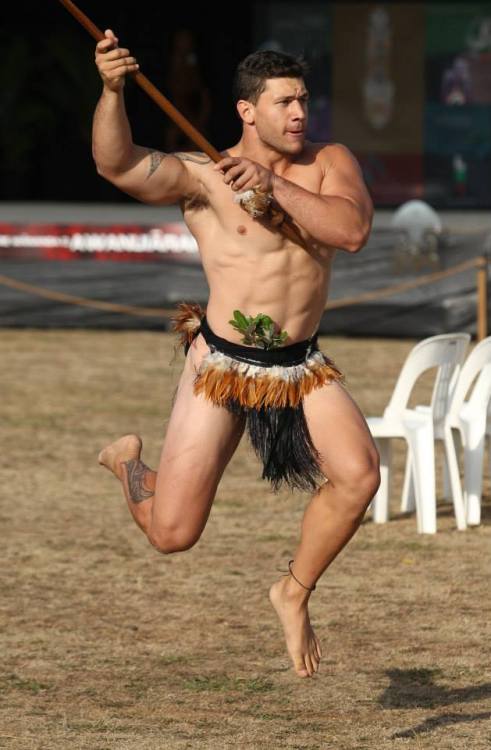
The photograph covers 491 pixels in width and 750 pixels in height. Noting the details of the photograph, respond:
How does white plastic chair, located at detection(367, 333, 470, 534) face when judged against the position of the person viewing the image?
facing away from the viewer and to the left of the viewer

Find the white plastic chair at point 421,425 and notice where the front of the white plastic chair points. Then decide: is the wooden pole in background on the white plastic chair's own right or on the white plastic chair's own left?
on the white plastic chair's own right

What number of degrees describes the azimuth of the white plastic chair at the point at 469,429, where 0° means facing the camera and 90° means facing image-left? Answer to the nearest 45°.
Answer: approximately 45°
